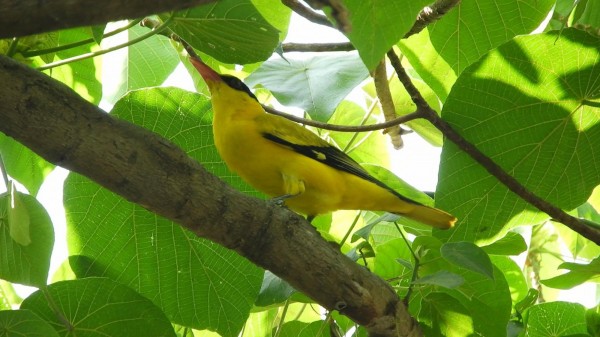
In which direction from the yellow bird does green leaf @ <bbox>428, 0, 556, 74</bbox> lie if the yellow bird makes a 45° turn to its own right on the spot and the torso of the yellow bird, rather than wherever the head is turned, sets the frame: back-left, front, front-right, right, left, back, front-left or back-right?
back

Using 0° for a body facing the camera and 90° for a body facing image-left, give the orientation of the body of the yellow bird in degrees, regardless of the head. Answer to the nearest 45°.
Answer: approximately 90°

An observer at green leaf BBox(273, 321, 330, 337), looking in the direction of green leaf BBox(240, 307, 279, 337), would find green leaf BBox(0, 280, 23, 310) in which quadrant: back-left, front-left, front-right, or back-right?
front-left

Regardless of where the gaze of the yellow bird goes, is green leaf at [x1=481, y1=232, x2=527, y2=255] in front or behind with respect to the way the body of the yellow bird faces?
behind

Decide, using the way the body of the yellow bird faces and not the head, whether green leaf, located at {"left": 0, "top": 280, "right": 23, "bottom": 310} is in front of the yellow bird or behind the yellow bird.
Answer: in front

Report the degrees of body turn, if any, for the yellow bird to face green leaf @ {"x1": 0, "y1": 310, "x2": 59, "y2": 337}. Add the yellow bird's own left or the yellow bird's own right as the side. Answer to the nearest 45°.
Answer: approximately 45° to the yellow bird's own left

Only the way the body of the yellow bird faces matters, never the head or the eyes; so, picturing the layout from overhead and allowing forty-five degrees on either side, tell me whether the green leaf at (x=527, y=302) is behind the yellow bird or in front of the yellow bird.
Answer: behind

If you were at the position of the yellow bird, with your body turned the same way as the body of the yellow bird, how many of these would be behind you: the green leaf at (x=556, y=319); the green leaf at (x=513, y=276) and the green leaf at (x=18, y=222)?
2

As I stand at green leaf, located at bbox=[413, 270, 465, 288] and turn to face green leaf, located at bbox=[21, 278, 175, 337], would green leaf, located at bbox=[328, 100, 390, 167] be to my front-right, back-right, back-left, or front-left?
front-right

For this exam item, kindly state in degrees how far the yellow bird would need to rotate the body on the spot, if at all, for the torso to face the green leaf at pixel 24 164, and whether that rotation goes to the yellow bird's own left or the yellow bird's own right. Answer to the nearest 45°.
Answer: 0° — it already faces it
